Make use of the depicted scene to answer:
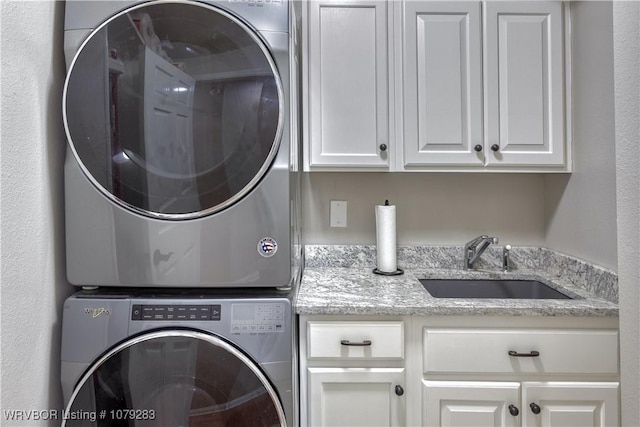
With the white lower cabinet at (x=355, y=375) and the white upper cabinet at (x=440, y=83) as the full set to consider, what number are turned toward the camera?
2

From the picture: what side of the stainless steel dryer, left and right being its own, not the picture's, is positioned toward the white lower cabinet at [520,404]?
left

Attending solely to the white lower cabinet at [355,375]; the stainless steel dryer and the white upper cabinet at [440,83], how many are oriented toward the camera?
3

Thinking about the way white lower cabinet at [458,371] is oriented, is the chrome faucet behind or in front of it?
behind

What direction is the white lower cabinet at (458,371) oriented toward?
toward the camera

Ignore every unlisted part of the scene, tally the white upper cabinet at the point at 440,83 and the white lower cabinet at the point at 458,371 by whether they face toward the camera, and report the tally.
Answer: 2

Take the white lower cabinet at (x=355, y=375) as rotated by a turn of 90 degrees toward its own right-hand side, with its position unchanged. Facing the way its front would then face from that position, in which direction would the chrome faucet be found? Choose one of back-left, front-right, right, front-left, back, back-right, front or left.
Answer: back-right

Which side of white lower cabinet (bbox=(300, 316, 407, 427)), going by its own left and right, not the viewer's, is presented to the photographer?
front

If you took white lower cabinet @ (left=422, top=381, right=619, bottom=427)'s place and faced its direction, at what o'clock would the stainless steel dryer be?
The stainless steel dryer is roughly at 2 o'clock from the white lower cabinet.
